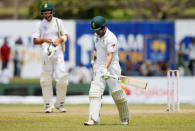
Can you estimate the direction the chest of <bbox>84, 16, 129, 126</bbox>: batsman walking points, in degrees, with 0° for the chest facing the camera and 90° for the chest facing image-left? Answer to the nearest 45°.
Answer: approximately 45°

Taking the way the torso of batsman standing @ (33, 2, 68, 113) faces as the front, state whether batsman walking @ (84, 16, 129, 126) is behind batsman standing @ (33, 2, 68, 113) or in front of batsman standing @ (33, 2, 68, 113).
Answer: in front

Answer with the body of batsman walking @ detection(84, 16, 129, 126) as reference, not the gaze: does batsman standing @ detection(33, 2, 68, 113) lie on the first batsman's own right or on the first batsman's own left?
on the first batsman's own right

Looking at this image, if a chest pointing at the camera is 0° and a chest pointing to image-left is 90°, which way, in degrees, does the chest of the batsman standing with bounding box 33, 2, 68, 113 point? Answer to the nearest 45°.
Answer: approximately 0°
